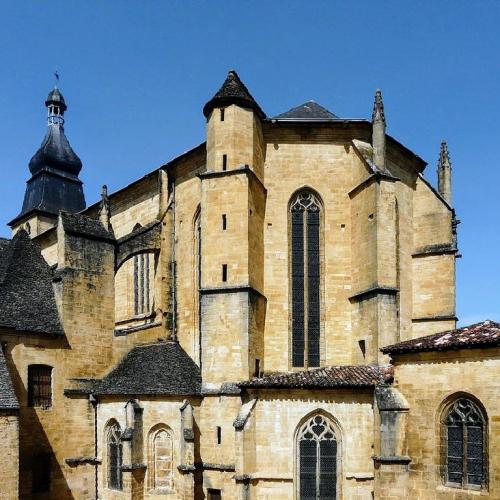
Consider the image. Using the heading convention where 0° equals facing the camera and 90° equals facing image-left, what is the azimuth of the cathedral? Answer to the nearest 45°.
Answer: approximately 135°
